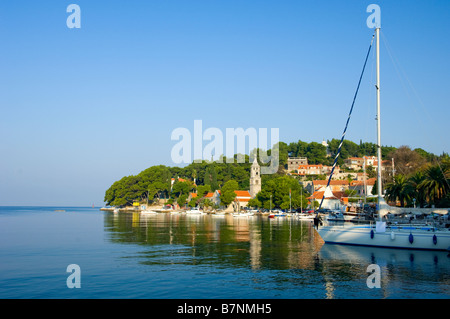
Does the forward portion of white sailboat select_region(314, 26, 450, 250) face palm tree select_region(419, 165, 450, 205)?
no

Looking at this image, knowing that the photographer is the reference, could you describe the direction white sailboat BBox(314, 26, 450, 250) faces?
facing to the left of the viewer
